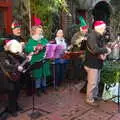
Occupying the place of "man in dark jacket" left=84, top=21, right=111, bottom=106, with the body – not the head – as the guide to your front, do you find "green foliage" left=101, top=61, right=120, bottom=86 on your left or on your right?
on your left
